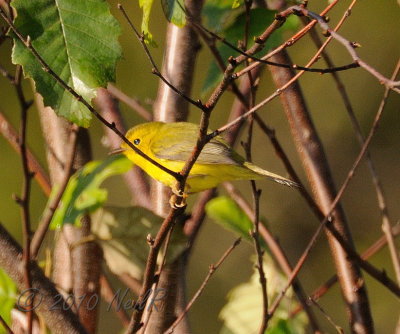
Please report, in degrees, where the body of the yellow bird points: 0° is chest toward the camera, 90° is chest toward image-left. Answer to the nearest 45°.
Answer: approximately 90°

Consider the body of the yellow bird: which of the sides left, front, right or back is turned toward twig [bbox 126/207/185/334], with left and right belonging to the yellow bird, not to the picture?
front

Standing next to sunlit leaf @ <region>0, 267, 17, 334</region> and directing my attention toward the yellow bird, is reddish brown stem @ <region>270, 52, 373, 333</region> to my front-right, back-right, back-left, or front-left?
front-right

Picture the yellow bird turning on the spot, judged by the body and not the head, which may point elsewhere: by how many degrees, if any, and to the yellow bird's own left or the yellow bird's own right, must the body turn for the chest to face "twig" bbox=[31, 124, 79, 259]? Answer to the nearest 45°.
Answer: approximately 45° to the yellow bird's own left

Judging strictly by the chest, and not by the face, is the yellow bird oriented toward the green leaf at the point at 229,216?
no

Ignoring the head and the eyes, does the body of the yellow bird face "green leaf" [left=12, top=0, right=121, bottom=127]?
yes

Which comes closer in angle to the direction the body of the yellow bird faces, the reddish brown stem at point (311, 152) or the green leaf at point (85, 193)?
the green leaf

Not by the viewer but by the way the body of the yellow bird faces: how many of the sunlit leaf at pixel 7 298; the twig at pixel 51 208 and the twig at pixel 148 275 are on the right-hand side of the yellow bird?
0
